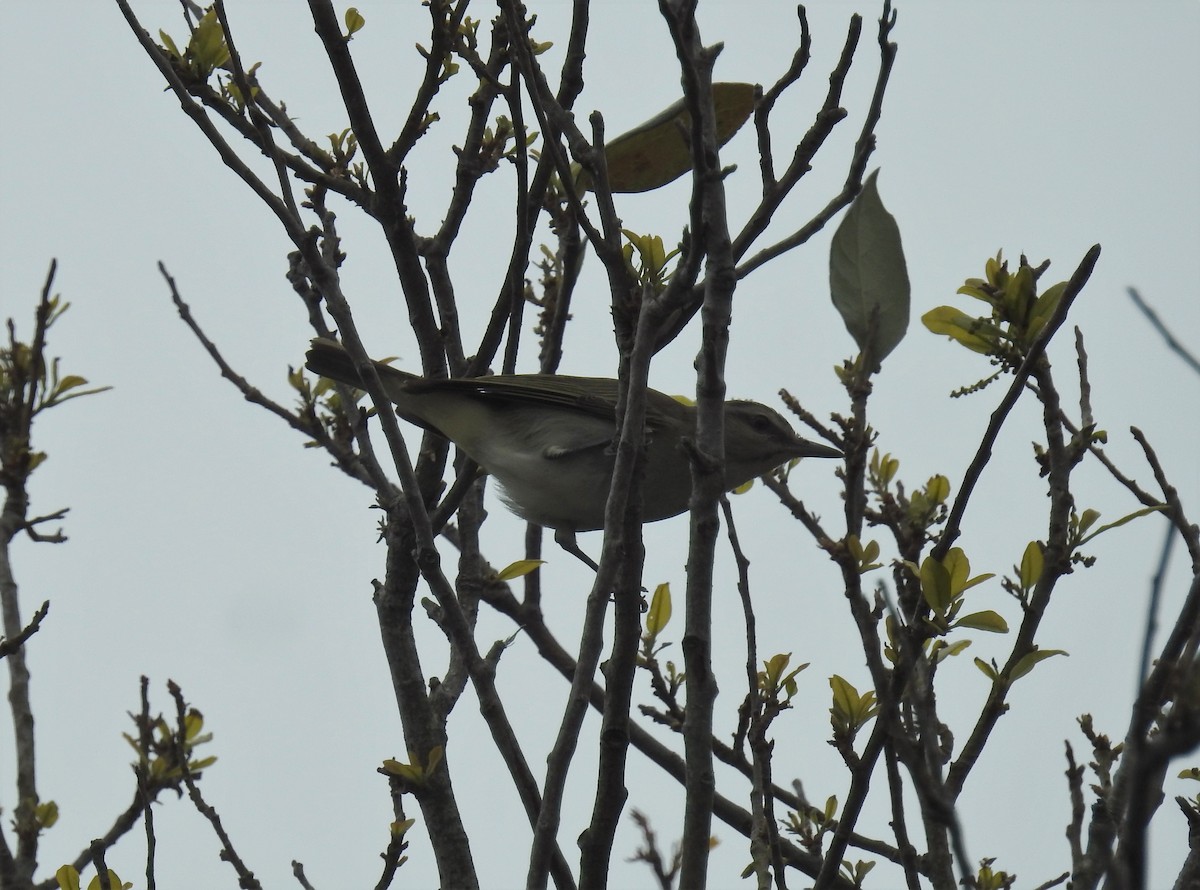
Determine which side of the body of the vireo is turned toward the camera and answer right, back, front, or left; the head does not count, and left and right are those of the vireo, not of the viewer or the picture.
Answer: right
